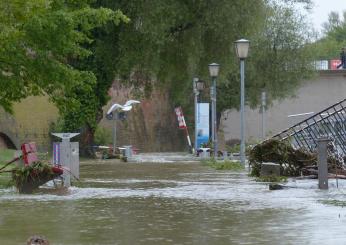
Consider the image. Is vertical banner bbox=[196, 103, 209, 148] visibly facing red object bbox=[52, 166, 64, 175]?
yes

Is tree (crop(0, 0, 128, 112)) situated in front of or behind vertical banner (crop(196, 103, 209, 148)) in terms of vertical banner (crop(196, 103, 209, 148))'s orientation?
in front

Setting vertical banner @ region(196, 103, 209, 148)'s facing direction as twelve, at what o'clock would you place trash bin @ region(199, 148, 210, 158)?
The trash bin is roughly at 12 o'clock from the vertical banner.

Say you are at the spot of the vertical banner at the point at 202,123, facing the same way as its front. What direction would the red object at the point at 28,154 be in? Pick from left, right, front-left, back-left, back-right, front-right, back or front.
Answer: front

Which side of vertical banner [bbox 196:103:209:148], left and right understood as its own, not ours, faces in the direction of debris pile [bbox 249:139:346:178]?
front

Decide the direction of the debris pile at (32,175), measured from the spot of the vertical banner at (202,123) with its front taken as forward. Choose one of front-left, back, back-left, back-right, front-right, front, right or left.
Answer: front

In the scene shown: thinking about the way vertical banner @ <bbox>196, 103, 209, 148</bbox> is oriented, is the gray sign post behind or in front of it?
in front

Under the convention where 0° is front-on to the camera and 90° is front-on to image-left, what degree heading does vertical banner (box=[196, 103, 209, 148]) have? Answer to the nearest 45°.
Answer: approximately 0°
